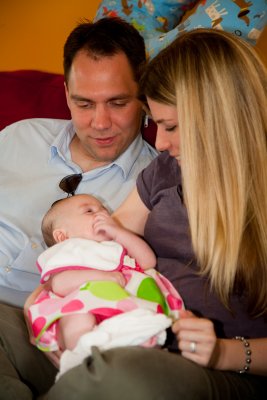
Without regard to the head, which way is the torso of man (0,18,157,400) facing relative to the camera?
toward the camera

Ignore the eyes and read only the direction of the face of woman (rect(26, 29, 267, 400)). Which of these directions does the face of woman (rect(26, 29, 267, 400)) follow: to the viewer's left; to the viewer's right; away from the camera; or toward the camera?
to the viewer's left

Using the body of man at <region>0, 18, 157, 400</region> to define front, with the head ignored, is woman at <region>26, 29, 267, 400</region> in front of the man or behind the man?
in front

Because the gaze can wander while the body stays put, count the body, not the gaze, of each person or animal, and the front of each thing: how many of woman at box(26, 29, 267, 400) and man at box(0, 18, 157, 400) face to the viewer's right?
0

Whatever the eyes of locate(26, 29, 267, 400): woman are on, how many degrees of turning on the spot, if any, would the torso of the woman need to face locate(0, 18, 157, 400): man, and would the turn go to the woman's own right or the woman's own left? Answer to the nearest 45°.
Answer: approximately 90° to the woman's own right

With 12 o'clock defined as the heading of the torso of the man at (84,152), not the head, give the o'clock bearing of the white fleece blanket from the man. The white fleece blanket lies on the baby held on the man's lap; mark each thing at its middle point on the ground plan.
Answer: The white fleece blanket is roughly at 12 o'clock from the man.
